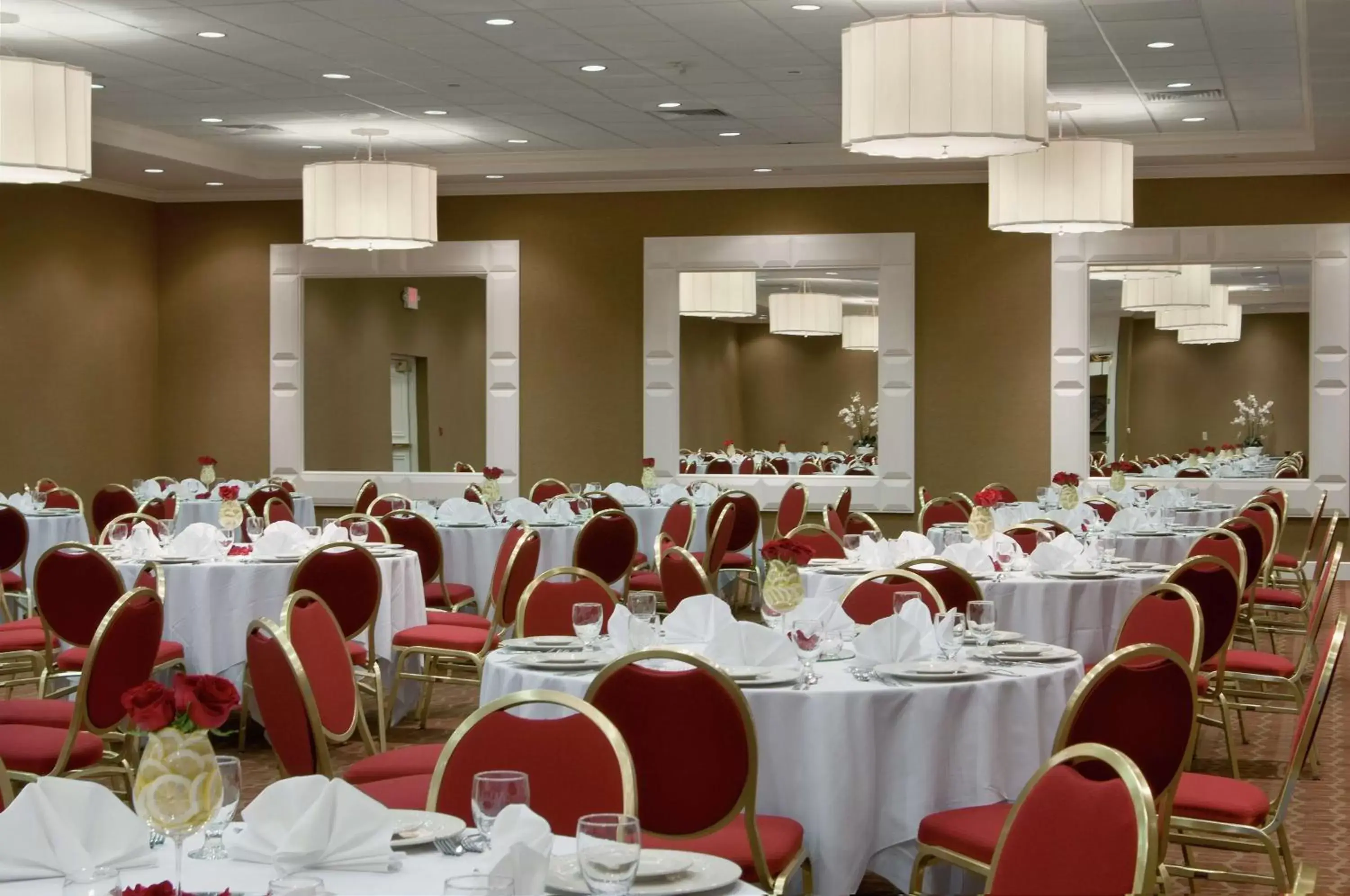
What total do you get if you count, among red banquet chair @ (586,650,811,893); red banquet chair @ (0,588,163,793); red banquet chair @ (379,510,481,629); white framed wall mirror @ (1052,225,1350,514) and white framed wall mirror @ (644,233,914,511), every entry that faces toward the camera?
2

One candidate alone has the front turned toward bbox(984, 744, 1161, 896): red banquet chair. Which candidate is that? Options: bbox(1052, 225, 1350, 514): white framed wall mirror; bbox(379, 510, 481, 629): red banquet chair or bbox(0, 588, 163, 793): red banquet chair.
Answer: the white framed wall mirror

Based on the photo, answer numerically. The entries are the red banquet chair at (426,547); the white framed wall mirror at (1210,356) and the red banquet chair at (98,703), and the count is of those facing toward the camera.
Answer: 1

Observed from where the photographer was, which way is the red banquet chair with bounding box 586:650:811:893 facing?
facing away from the viewer and to the right of the viewer

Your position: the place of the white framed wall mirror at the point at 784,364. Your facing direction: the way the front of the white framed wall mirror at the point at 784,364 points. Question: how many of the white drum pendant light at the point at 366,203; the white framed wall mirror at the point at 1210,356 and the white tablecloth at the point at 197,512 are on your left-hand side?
1

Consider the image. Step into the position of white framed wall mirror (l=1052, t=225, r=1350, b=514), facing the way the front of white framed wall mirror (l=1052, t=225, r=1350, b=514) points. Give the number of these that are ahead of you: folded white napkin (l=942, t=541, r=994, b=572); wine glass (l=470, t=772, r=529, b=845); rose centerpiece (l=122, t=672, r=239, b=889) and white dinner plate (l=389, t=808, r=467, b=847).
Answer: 4

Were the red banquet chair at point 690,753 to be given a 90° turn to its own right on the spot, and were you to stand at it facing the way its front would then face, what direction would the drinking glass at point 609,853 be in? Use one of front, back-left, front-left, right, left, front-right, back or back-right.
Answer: front-right

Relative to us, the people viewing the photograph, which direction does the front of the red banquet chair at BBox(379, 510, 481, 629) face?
facing away from the viewer and to the right of the viewer

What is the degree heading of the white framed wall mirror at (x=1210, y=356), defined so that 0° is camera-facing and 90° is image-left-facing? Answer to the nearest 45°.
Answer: approximately 0°

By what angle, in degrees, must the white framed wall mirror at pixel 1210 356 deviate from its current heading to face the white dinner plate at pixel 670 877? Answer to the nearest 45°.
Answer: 0° — it already faces it

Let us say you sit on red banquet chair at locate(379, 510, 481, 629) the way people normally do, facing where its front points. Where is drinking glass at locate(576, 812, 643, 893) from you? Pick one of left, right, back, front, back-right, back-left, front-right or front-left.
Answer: back-right

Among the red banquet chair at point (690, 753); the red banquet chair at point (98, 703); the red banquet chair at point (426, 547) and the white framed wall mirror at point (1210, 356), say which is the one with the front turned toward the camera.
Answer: the white framed wall mirror
